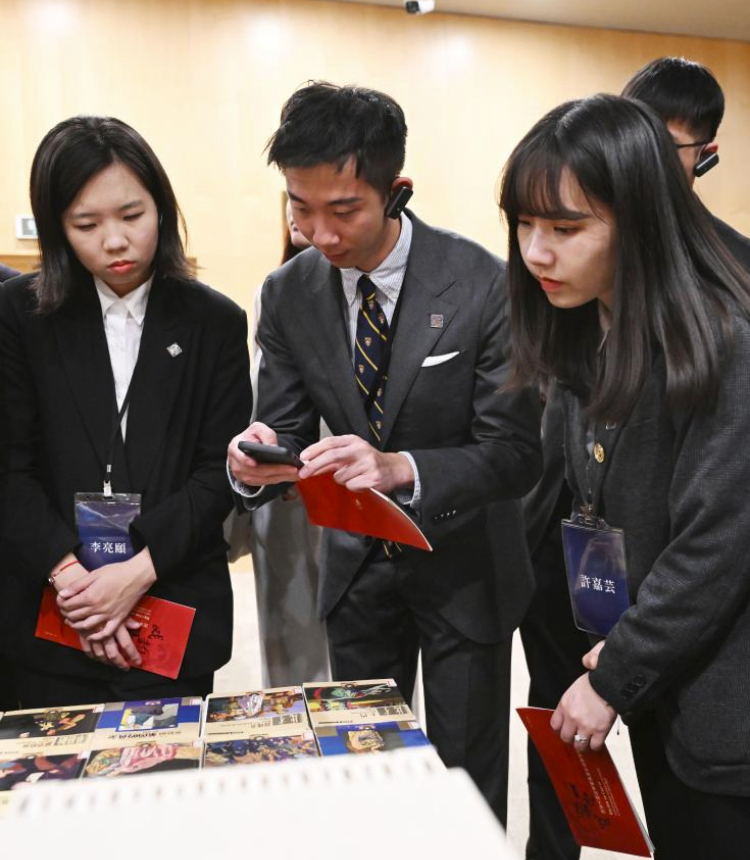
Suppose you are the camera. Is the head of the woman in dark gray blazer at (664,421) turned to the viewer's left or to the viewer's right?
to the viewer's left

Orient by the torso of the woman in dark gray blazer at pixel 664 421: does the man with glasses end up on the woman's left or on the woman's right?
on the woman's right

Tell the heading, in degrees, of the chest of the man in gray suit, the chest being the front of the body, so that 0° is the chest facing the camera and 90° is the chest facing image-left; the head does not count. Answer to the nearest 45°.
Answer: approximately 45°

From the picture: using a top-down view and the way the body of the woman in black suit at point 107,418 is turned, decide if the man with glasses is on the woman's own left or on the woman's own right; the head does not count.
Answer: on the woman's own left

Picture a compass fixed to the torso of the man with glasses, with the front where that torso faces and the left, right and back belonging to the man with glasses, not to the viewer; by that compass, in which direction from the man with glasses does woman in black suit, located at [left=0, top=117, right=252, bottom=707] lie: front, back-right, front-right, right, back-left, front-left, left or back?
front

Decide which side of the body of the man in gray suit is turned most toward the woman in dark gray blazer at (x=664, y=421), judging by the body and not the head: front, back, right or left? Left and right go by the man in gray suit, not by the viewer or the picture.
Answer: left

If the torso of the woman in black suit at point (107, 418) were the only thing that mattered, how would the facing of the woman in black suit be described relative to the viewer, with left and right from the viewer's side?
facing the viewer

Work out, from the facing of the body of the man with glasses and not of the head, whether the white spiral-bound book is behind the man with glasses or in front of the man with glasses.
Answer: in front

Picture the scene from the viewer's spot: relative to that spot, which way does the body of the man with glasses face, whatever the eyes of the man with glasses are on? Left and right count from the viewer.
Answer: facing the viewer and to the left of the viewer

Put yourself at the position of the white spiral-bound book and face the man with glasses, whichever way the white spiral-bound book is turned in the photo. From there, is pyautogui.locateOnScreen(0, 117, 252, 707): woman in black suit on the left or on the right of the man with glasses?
left

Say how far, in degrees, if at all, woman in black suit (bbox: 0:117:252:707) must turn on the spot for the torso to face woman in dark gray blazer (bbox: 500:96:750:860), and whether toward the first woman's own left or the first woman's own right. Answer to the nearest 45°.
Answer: approximately 45° to the first woman's own left
